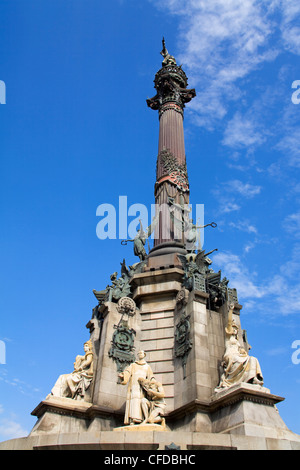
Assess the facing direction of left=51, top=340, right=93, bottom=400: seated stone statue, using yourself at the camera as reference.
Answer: facing to the left of the viewer

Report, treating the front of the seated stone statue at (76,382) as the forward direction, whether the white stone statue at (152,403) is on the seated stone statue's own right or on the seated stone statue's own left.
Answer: on the seated stone statue's own left
